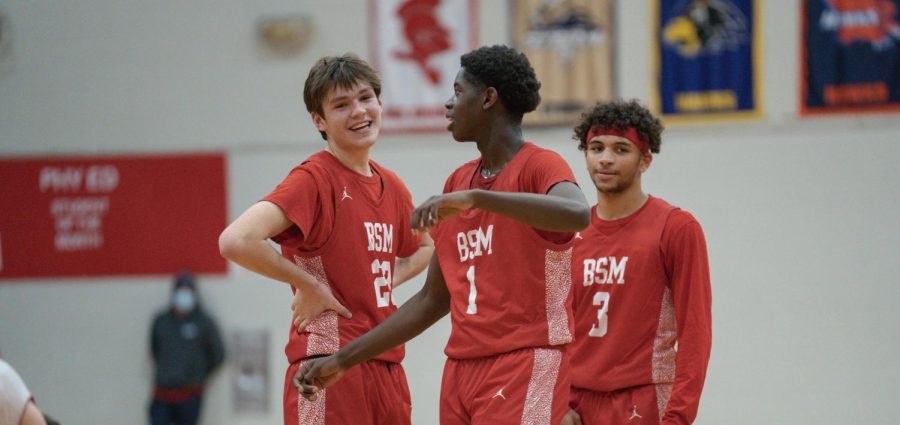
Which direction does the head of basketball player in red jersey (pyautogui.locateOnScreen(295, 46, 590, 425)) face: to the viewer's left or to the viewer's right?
to the viewer's left

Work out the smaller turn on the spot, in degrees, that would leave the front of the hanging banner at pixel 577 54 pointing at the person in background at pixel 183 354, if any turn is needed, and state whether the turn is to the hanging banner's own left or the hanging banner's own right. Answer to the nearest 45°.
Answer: approximately 90° to the hanging banner's own right

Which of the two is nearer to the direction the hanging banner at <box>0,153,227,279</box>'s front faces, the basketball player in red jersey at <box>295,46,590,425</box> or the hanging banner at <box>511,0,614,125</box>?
the basketball player in red jersey

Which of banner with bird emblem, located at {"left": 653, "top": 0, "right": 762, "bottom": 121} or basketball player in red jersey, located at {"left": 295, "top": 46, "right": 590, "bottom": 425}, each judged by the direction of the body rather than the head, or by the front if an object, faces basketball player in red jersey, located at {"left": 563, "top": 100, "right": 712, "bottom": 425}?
the banner with bird emblem

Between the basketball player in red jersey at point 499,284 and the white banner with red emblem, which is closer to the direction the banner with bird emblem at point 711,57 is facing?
the basketball player in red jersey

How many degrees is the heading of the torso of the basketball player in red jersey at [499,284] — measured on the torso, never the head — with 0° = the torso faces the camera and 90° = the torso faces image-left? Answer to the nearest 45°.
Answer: approximately 45°
